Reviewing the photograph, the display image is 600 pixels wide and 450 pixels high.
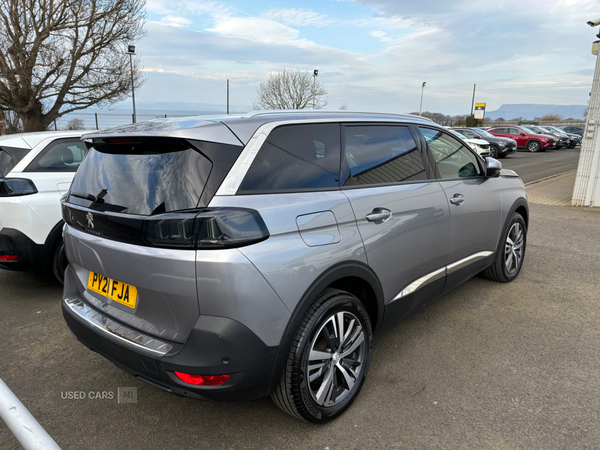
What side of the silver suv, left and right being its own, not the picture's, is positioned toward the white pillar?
front

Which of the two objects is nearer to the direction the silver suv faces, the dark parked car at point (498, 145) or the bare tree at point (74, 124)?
the dark parked car

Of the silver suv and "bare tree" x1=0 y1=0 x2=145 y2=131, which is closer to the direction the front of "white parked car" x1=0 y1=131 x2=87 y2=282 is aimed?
the bare tree

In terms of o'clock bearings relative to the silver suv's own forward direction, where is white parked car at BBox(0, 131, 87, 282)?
The white parked car is roughly at 9 o'clock from the silver suv.

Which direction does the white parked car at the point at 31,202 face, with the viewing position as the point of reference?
facing away from the viewer and to the right of the viewer

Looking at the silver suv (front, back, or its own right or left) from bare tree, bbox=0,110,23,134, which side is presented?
left

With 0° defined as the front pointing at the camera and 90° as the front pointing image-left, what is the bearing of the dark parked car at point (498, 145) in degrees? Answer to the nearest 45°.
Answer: approximately 315°

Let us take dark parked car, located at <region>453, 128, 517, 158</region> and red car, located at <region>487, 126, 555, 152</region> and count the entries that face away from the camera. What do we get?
0

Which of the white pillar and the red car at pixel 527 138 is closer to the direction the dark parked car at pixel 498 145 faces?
the white pillar

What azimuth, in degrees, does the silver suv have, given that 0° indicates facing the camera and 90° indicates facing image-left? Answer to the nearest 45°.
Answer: approximately 225°

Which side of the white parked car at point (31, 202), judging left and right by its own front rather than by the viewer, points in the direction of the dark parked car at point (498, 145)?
front
